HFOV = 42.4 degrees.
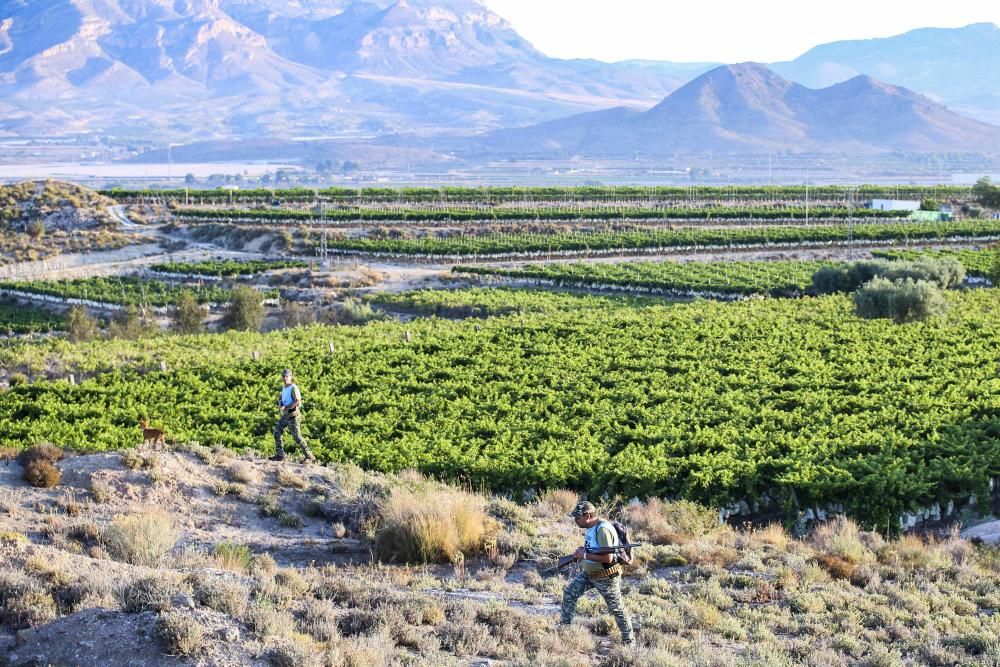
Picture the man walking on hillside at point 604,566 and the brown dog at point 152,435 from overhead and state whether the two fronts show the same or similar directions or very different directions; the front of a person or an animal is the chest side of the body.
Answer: same or similar directions

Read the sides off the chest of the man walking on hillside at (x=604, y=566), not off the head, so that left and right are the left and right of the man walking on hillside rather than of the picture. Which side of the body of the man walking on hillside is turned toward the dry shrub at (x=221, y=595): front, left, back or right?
front

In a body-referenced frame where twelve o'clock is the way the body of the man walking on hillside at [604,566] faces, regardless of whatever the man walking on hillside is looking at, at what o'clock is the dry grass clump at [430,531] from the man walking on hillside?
The dry grass clump is roughly at 2 o'clock from the man walking on hillside.

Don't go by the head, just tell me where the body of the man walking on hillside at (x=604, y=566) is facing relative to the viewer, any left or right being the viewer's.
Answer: facing to the left of the viewer

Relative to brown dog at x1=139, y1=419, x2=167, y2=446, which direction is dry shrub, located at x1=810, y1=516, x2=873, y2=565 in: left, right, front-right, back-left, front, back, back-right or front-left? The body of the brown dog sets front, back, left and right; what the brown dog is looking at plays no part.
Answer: back-left

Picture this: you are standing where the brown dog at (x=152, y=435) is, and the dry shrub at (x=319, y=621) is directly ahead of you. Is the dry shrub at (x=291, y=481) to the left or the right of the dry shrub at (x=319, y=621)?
left

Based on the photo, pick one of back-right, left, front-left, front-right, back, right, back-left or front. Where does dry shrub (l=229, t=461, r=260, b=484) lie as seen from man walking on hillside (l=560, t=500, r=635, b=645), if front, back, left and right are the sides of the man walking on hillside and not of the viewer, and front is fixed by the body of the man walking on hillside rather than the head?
front-right

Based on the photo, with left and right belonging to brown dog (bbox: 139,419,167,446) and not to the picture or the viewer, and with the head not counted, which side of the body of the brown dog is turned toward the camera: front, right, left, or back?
left

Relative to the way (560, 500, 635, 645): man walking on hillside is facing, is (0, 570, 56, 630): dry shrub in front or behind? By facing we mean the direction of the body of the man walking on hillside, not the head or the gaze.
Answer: in front

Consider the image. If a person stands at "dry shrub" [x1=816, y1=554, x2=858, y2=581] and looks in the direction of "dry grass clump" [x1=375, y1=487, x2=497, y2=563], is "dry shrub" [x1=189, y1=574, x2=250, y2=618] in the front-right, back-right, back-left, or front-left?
front-left

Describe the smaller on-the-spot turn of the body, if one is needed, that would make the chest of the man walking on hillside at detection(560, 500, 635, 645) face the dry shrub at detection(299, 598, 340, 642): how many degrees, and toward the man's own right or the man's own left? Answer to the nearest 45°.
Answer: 0° — they already face it

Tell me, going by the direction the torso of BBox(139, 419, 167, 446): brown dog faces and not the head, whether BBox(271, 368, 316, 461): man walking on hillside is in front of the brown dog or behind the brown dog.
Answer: behind

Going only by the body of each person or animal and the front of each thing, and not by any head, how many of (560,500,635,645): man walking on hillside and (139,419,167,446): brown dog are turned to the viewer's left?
2

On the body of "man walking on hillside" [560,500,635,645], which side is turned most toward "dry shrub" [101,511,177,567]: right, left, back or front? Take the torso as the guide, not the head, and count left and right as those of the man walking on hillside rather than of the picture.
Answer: front

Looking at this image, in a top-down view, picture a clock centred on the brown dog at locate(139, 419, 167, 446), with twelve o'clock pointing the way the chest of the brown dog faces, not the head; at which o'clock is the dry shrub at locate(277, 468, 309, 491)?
The dry shrub is roughly at 7 o'clock from the brown dog.

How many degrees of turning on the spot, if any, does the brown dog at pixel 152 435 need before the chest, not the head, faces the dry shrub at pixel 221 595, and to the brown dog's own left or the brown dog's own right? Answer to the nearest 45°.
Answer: approximately 90° to the brown dog's own left
